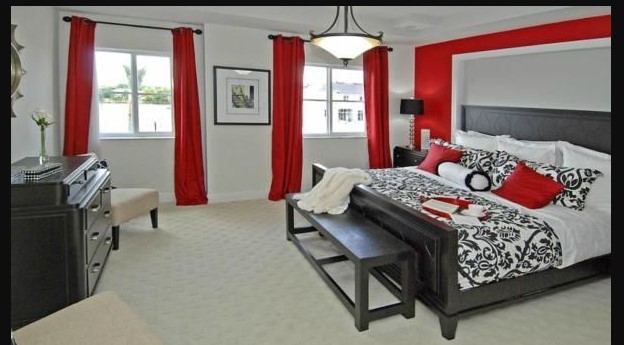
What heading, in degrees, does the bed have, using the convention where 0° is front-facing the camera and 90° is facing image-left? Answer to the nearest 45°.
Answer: approximately 45°

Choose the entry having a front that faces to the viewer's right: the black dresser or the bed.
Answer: the black dresser

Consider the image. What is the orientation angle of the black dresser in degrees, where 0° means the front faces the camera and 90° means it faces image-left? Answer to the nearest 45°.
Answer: approximately 270°

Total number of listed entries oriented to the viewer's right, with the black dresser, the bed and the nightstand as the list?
1

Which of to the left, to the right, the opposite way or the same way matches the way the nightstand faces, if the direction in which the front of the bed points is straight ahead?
the same way

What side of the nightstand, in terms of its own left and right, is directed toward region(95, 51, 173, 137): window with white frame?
front

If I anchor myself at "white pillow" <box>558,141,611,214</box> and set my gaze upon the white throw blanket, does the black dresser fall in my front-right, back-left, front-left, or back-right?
front-left

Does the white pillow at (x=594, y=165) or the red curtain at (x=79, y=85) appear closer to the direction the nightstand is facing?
the red curtain

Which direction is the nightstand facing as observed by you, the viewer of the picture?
facing the viewer and to the left of the viewer
